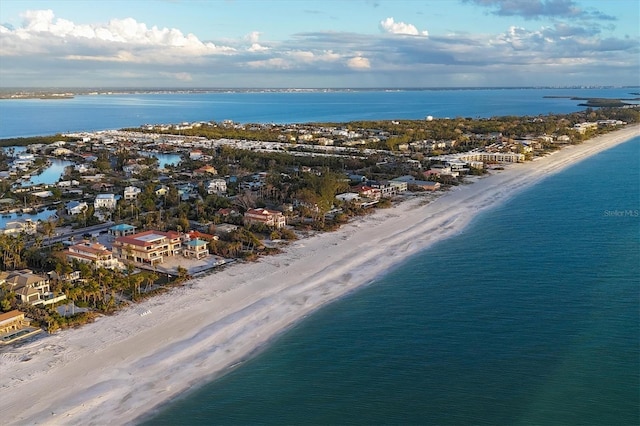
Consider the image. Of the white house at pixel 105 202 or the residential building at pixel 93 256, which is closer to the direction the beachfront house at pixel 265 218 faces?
the residential building

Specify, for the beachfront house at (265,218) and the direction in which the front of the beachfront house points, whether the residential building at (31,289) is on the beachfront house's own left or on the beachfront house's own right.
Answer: on the beachfront house's own right

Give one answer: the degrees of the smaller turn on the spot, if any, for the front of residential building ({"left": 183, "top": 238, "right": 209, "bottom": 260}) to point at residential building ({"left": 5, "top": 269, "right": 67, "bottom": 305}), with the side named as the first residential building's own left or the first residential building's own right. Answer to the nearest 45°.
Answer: approximately 90° to the first residential building's own right

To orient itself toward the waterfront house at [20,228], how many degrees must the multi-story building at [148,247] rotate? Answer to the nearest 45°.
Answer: approximately 180°

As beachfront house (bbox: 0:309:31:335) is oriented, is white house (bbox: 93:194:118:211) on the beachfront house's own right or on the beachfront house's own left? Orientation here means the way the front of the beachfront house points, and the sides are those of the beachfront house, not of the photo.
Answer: on the beachfront house's own left

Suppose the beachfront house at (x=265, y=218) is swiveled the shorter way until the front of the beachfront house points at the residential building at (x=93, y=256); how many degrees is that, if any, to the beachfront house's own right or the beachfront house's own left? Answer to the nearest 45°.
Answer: approximately 90° to the beachfront house's own right

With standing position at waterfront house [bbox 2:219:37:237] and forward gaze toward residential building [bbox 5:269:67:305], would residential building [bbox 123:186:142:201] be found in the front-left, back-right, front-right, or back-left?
back-left

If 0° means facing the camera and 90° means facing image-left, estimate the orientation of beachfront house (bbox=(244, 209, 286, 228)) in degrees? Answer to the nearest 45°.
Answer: approximately 315°
